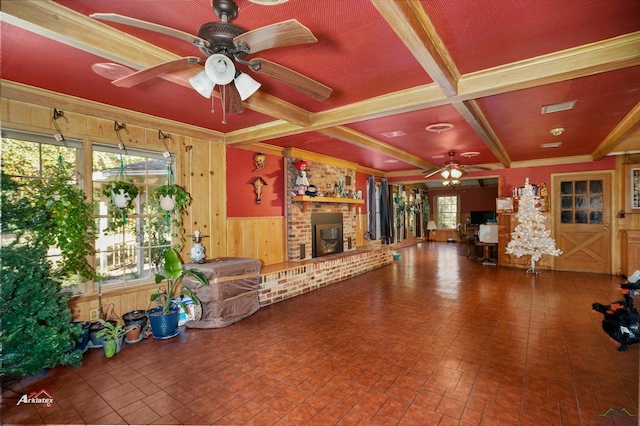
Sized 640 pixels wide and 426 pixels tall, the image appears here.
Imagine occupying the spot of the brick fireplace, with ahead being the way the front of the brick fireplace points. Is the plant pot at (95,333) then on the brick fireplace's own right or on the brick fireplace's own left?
on the brick fireplace's own right

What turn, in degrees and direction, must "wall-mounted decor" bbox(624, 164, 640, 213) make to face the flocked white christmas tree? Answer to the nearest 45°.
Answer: approximately 45° to its right

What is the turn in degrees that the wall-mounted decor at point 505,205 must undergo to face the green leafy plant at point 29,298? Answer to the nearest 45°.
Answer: approximately 45° to its right

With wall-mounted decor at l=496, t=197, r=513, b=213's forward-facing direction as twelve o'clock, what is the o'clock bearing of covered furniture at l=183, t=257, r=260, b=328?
The covered furniture is roughly at 1 o'clock from the wall-mounted decor.

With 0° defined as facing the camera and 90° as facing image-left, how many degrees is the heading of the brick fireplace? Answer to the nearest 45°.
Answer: approximately 315°

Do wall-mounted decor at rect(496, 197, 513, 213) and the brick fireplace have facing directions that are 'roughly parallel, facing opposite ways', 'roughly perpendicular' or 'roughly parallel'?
roughly perpendicular

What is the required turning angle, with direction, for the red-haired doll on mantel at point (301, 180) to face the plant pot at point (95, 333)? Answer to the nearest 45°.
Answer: approximately 90° to its right

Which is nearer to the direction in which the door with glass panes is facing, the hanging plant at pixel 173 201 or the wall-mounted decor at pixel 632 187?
the hanging plant

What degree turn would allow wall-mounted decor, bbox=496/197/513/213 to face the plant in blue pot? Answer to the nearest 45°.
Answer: approximately 45° to its right
